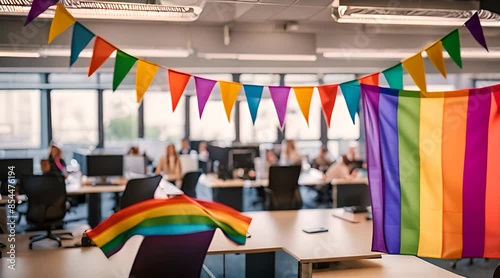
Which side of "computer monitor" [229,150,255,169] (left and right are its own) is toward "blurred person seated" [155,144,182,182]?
right

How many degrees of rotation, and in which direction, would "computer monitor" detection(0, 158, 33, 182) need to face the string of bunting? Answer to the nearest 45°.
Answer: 0° — it already faces it

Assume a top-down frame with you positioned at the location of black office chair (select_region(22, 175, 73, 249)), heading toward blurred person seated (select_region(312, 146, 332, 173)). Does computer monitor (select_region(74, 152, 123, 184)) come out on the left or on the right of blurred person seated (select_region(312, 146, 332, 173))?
left

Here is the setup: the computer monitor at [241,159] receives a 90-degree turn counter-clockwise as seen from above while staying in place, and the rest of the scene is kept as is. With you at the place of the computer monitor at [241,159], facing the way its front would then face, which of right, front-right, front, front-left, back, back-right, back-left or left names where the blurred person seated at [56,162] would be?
back

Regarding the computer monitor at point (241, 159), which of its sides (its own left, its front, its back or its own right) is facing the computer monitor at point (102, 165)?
right

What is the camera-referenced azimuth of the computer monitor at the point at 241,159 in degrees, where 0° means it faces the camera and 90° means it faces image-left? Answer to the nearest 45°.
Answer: approximately 0°

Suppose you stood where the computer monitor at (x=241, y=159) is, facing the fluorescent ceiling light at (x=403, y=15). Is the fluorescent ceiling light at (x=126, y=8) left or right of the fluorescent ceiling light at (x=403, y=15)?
right

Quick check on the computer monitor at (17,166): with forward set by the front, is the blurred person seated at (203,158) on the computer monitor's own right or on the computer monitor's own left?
on the computer monitor's own left

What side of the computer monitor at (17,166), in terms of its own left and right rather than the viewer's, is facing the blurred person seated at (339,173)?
left

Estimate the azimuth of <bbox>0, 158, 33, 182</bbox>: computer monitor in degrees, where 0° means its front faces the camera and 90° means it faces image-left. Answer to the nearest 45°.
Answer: approximately 0°
